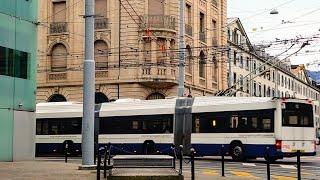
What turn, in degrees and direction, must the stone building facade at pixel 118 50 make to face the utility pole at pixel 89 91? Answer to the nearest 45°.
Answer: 0° — it already faces it

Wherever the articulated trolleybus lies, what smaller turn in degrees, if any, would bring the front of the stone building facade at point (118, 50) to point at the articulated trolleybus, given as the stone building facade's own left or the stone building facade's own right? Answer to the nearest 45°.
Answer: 0° — it already faces it

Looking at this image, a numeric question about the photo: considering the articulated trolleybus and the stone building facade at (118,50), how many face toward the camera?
1

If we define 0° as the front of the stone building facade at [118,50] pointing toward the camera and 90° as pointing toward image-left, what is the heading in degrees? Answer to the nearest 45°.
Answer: approximately 0°
